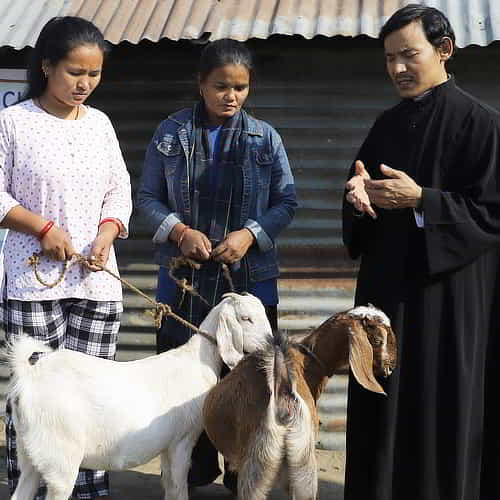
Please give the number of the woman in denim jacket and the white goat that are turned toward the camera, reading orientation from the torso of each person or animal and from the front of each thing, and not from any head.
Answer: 1

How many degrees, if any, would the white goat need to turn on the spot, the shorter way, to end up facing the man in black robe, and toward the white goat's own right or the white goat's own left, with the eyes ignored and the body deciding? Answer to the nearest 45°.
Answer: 0° — it already faces them

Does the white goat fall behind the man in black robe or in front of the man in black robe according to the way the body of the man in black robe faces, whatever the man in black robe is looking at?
in front

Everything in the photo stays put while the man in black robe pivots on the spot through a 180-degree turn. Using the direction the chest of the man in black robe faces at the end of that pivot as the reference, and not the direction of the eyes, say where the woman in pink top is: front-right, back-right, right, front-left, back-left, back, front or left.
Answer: back-left

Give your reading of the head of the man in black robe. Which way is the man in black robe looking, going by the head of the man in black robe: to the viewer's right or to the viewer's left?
to the viewer's left

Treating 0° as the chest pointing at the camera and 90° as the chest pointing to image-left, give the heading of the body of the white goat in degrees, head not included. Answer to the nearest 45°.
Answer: approximately 270°

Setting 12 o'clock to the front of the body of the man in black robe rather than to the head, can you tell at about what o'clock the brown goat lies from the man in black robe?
The brown goat is roughly at 1 o'clock from the man in black robe.

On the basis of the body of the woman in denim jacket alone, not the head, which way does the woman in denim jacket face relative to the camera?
toward the camera

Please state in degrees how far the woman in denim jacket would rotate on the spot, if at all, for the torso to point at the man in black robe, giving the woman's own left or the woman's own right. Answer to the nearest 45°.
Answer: approximately 45° to the woman's own left

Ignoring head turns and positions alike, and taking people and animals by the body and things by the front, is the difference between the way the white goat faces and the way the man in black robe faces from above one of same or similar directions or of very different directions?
very different directions

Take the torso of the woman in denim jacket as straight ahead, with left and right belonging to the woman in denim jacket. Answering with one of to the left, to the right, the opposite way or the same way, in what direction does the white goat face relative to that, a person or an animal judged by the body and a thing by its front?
to the left

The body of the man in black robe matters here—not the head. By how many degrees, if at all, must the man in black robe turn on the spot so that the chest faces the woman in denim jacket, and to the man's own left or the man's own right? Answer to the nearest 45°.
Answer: approximately 90° to the man's own right

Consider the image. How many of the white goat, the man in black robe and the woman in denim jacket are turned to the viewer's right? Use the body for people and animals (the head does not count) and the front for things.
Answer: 1
